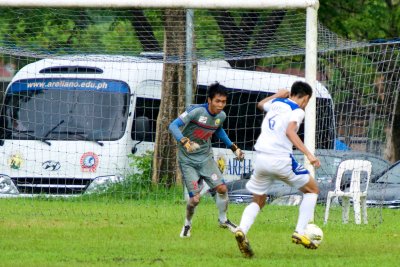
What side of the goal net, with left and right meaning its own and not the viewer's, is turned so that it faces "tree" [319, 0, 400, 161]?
back

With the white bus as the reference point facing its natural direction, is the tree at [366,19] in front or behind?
behind

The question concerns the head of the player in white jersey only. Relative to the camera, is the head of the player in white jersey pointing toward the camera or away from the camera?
away from the camera

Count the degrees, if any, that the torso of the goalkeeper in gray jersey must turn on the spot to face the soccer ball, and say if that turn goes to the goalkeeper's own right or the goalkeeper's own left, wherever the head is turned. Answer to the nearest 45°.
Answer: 0° — they already face it
